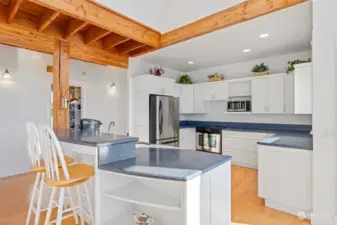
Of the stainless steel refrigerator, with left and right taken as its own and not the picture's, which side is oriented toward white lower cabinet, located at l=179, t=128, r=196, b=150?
left

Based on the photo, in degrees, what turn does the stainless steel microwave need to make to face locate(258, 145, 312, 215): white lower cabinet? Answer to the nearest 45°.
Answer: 0° — it already faces it

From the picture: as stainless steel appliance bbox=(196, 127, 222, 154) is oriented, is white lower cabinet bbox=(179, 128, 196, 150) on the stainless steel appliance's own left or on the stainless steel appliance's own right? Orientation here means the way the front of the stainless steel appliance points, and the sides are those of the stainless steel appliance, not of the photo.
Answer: on the stainless steel appliance's own right

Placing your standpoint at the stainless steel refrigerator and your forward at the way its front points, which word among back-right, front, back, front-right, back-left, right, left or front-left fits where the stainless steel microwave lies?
front-left

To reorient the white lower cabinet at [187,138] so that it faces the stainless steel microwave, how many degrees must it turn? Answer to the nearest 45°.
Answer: approximately 135° to its left

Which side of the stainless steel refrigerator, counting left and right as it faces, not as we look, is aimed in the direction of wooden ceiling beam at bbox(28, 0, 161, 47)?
right

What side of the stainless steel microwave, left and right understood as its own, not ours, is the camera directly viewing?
front

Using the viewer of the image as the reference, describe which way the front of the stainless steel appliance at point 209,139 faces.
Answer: facing the viewer and to the left of the viewer

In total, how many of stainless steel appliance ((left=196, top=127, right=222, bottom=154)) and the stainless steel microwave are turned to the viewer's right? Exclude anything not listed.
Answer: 0

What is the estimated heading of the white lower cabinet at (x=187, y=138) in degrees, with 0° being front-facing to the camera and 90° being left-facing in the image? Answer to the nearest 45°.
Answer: approximately 45°

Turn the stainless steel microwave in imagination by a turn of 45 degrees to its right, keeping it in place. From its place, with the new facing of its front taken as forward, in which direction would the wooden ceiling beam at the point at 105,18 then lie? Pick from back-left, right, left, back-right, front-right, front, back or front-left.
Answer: front

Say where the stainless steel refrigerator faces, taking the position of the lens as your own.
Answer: facing the viewer and to the right of the viewer
